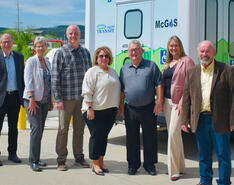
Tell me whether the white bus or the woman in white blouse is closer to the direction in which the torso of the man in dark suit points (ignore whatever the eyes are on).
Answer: the woman in white blouse

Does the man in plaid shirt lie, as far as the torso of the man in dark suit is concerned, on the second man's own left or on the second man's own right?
on the second man's own left

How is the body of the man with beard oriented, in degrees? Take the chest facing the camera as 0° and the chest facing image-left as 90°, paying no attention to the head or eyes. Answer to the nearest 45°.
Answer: approximately 0°

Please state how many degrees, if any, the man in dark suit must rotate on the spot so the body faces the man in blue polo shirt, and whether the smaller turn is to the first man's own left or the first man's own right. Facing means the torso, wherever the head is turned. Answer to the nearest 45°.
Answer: approximately 45° to the first man's own left

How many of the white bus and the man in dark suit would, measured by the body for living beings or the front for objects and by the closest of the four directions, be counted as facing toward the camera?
1

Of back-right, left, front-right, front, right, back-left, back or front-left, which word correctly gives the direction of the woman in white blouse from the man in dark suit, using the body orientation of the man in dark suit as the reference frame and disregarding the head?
front-left

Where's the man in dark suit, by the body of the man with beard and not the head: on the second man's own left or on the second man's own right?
on the second man's own right

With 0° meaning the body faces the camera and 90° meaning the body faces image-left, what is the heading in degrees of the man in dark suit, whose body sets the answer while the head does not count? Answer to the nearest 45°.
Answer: approximately 0°
